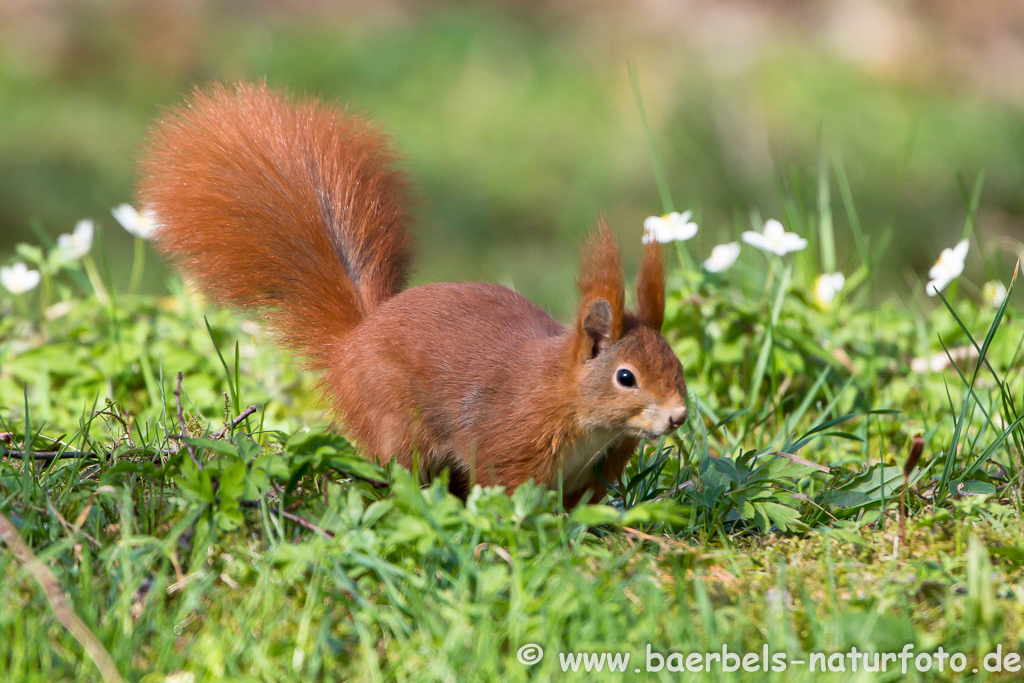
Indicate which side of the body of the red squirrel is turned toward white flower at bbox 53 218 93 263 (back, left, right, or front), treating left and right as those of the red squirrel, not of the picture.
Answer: back

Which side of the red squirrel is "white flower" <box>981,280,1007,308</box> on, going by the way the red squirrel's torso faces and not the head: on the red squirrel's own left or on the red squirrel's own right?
on the red squirrel's own left

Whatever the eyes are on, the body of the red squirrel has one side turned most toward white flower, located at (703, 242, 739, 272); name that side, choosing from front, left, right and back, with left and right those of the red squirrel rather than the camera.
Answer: left

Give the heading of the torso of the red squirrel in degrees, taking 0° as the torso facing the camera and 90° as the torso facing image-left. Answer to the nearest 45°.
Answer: approximately 315°

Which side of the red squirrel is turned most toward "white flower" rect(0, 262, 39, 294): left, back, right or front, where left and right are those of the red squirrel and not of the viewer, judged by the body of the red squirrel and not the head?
back

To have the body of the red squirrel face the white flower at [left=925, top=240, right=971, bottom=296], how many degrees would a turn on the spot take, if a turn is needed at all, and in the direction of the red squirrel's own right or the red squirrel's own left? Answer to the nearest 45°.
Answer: approximately 45° to the red squirrel's own left
